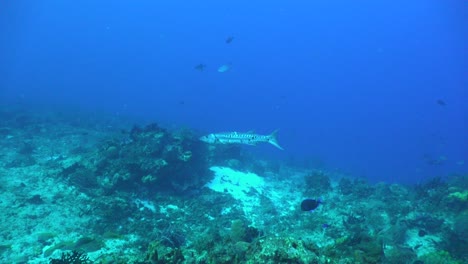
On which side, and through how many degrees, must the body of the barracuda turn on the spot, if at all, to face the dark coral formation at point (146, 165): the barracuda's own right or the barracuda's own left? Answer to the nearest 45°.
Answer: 0° — it already faces it

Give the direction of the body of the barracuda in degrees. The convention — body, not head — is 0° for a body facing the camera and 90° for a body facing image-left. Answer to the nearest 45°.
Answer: approximately 90°

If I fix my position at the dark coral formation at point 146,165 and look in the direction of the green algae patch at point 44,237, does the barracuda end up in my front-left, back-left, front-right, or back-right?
back-left
